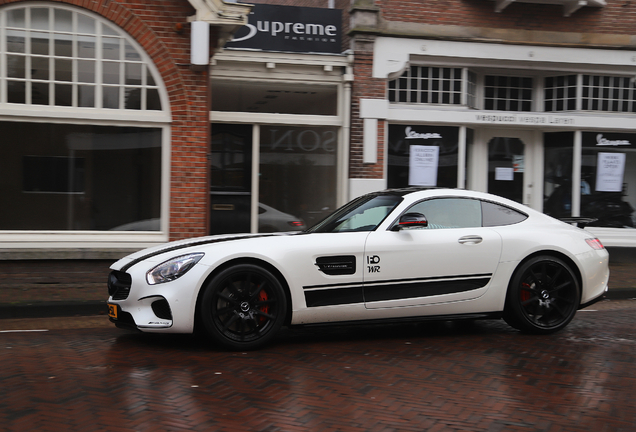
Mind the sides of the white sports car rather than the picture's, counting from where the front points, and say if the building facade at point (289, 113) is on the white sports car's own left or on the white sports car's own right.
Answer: on the white sports car's own right

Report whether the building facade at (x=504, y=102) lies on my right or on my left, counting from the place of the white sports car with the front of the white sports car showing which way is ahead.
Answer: on my right

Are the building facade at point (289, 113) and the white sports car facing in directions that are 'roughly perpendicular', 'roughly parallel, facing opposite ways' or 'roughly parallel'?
roughly perpendicular

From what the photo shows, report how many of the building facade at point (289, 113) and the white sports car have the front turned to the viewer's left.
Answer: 1

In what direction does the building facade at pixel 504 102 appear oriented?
toward the camera

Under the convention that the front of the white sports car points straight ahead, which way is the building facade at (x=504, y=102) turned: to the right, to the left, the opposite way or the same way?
to the left

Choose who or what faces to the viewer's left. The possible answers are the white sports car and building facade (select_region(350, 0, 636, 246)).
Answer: the white sports car

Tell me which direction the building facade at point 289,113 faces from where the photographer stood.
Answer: facing the viewer

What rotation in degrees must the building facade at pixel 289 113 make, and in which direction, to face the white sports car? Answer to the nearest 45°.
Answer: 0° — it already faces it

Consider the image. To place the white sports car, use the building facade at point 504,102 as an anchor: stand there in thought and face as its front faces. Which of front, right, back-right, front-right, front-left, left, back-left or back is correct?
front

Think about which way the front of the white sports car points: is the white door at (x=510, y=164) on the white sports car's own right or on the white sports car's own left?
on the white sports car's own right

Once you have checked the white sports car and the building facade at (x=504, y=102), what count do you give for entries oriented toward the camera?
1

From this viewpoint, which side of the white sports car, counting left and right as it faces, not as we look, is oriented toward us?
left
